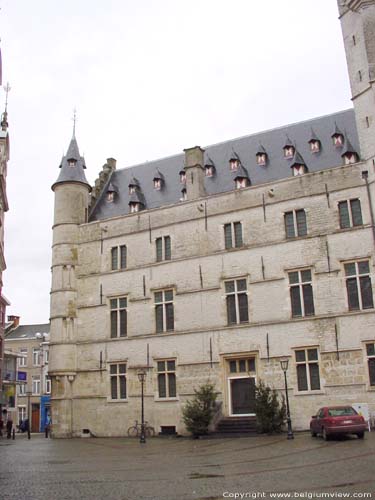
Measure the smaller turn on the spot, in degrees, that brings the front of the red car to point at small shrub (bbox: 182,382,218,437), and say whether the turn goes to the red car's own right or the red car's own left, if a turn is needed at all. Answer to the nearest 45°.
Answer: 0° — it already faces it
